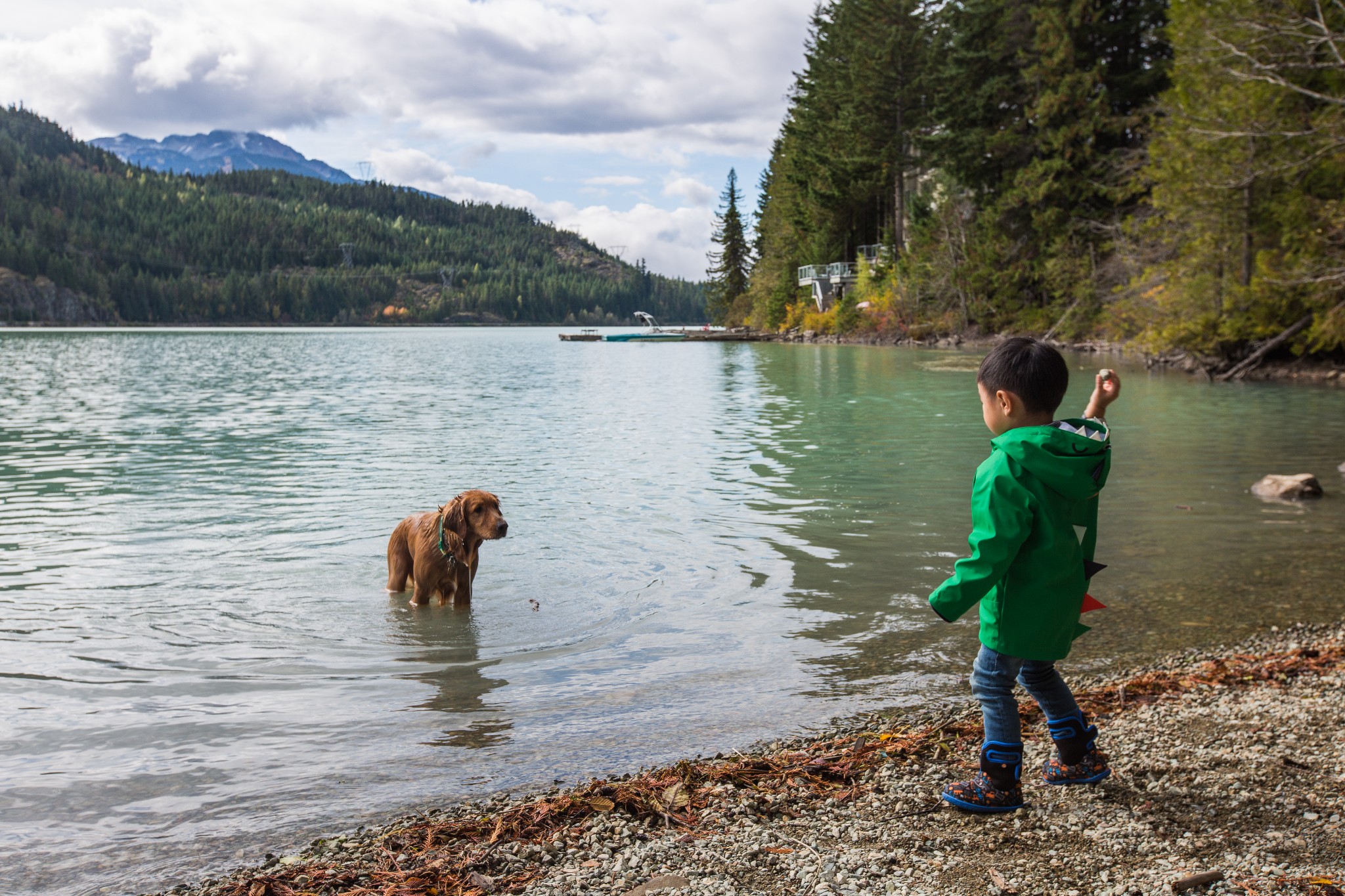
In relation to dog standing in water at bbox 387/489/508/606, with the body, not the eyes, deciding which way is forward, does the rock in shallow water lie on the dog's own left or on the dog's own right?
on the dog's own left

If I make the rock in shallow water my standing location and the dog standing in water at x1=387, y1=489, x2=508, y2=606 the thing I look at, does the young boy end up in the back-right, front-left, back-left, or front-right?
front-left

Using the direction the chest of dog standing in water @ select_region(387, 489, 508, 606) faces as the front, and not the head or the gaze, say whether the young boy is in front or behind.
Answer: in front

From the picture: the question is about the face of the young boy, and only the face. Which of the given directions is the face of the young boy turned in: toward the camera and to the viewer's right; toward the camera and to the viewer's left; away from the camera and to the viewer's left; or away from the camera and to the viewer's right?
away from the camera and to the viewer's left

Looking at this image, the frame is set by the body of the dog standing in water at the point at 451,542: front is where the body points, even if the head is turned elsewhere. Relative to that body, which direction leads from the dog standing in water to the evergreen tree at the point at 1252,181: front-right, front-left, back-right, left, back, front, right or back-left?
left

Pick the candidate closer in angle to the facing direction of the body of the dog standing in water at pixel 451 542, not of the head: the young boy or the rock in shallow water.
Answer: the young boy

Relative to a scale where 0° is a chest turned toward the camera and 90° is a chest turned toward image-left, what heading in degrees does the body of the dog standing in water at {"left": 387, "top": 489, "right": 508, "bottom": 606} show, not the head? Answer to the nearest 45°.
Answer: approximately 315°
